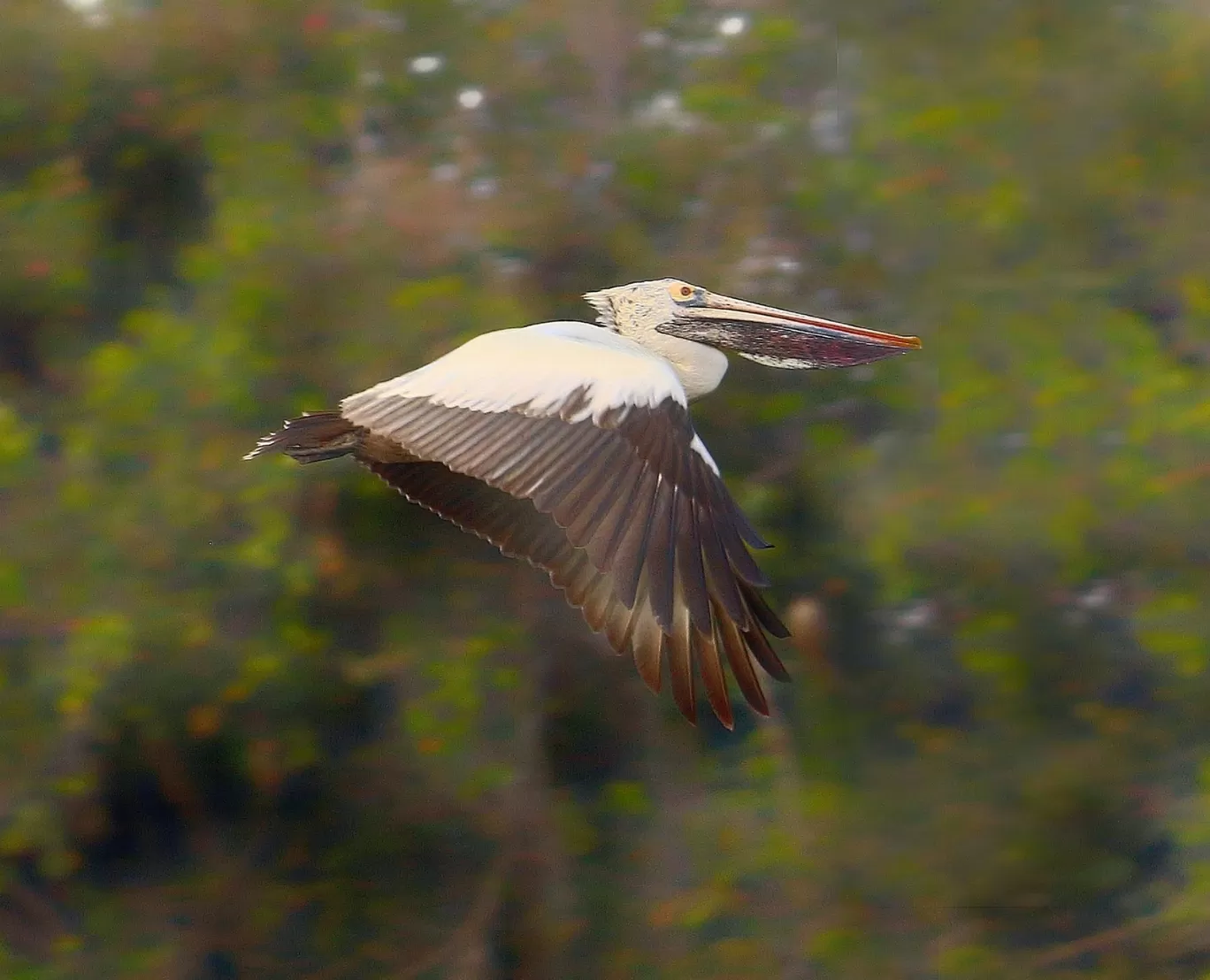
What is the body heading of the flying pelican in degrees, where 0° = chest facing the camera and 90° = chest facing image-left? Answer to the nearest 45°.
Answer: approximately 270°
